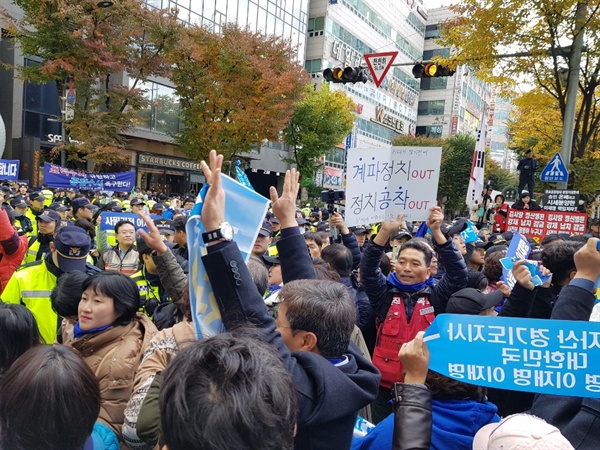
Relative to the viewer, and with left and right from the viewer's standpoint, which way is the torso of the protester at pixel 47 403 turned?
facing away from the viewer

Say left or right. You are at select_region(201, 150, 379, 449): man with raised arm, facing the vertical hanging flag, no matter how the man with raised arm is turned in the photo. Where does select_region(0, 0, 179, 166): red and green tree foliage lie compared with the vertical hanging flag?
left

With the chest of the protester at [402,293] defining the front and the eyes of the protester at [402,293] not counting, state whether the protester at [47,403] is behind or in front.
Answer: in front

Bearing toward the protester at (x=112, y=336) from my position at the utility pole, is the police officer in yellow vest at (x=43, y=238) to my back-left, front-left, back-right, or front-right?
front-right

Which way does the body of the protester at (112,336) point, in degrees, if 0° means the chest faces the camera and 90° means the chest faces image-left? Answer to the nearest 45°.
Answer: approximately 45°

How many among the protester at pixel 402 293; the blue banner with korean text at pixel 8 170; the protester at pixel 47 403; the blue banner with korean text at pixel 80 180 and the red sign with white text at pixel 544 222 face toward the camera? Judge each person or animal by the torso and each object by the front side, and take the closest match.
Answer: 4

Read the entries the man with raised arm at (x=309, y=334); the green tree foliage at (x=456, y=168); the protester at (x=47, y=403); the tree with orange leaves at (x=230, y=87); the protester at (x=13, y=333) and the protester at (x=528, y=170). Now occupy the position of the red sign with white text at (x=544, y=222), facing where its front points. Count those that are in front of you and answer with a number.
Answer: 3

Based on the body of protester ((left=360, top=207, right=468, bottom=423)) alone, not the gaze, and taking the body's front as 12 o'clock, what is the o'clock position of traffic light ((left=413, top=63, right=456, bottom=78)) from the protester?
The traffic light is roughly at 6 o'clock from the protester.

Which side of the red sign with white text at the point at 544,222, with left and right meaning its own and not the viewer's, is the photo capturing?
front

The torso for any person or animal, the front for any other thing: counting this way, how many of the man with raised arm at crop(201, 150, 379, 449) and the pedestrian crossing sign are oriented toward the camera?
1

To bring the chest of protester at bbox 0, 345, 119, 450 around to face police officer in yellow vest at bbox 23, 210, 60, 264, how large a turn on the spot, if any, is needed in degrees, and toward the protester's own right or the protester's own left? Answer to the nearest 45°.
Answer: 0° — they already face them

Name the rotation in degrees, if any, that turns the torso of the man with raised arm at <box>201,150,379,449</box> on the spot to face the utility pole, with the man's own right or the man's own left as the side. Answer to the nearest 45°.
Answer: approximately 90° to the man's own right

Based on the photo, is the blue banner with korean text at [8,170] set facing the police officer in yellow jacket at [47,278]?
yes

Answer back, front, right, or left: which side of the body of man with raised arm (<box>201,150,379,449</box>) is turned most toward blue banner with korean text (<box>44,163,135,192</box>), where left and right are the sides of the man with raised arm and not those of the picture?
front

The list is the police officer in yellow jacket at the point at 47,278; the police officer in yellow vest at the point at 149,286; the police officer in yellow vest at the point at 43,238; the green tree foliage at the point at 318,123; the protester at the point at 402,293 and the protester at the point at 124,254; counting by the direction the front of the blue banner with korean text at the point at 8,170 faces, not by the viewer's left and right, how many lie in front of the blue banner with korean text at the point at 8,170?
5

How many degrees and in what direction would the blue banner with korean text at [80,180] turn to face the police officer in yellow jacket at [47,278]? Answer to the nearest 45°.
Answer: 0° — it already faces them

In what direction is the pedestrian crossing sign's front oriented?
toward the camera
